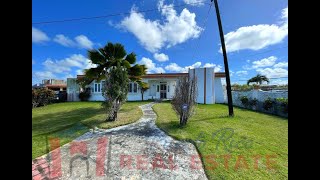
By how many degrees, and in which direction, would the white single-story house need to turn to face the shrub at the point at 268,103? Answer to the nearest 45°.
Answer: approximately 45° to its left

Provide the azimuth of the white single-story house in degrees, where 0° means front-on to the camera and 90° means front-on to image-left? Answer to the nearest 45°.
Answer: approximately 0°

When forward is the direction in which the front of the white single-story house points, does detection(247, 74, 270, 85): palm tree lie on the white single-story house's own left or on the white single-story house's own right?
on the white single-story house's own left

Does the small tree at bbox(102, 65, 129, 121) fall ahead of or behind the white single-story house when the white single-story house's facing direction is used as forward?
ahead

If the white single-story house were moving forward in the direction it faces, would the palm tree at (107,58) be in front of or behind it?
in front

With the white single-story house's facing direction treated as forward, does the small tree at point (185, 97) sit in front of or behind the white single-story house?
in front
